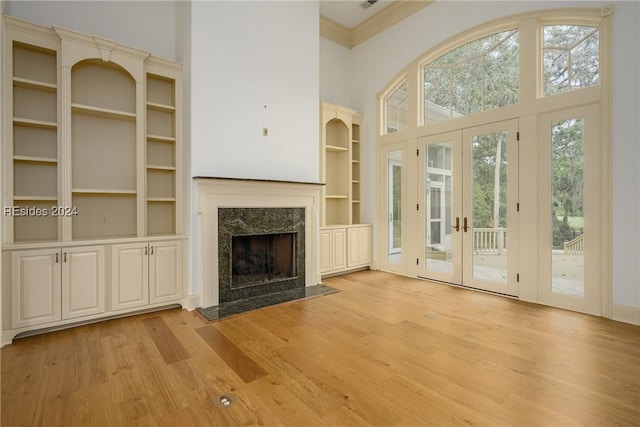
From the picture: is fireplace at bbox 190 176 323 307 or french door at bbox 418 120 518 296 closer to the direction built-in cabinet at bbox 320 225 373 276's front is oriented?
the french door

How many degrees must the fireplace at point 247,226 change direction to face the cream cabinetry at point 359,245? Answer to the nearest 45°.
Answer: approximately 90° to its left

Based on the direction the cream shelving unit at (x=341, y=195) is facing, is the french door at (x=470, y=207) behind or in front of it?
in front

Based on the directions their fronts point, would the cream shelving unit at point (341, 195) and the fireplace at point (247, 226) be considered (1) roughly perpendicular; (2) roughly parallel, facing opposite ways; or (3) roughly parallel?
roughly parallel

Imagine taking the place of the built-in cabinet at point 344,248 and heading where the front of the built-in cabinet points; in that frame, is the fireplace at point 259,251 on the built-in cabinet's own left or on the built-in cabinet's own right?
on the built-in cabinet's own right

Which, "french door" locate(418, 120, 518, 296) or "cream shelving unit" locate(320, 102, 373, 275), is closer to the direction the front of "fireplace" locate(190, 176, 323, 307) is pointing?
the french door

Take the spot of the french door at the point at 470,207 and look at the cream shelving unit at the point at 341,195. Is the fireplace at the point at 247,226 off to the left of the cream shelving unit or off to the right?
left

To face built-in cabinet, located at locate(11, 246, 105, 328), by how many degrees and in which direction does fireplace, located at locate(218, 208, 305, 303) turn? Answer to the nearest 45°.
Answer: approximately 90° to its right

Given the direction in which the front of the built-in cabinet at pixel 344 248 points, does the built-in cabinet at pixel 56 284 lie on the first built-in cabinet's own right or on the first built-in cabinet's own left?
on the first built-in cabinet's own right

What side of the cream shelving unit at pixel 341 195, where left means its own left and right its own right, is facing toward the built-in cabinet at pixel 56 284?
right

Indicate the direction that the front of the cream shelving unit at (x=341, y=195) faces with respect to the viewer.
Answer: facing the viewer and to the right of the viewer

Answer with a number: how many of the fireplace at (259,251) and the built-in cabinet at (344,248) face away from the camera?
0
